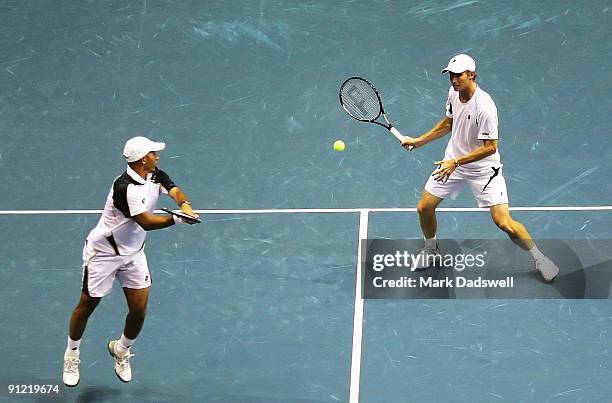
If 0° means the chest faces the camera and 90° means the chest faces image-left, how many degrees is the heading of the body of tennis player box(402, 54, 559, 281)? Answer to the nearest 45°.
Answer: approximately 45°

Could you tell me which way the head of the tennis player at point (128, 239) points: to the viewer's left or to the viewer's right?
to the viewer's right

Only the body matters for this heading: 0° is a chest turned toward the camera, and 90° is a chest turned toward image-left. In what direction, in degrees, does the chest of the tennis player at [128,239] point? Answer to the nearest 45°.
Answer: approximately 315°

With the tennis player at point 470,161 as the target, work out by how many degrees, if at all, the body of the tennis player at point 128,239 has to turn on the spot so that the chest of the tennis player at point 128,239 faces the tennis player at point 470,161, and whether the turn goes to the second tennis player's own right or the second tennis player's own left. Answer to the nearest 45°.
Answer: approximately 45° to the second tennis player's own left
